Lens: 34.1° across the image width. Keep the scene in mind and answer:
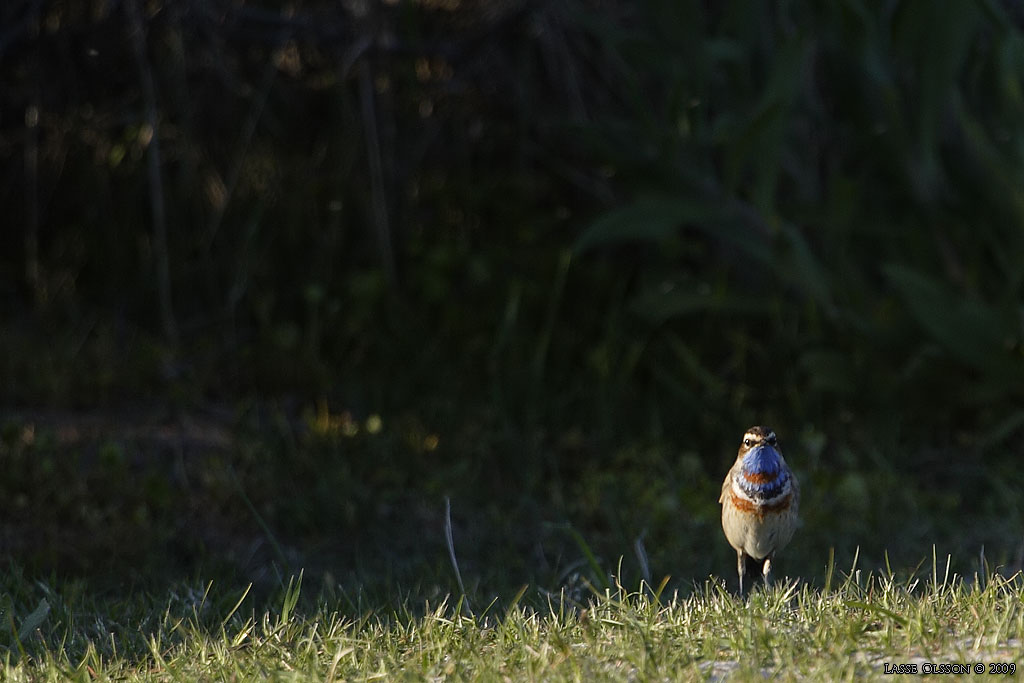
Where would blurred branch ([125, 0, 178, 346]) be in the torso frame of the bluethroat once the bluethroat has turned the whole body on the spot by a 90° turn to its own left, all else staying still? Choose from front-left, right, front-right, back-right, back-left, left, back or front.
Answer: back-left

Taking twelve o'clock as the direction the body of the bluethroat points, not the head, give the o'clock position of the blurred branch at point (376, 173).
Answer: The blurred branch is roughly at 5 o'clock from the bluethroat.

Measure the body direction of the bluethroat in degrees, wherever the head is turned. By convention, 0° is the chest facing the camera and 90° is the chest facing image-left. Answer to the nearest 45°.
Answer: approximately 0°

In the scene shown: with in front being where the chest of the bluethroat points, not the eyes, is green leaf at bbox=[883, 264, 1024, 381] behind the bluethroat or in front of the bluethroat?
behind
